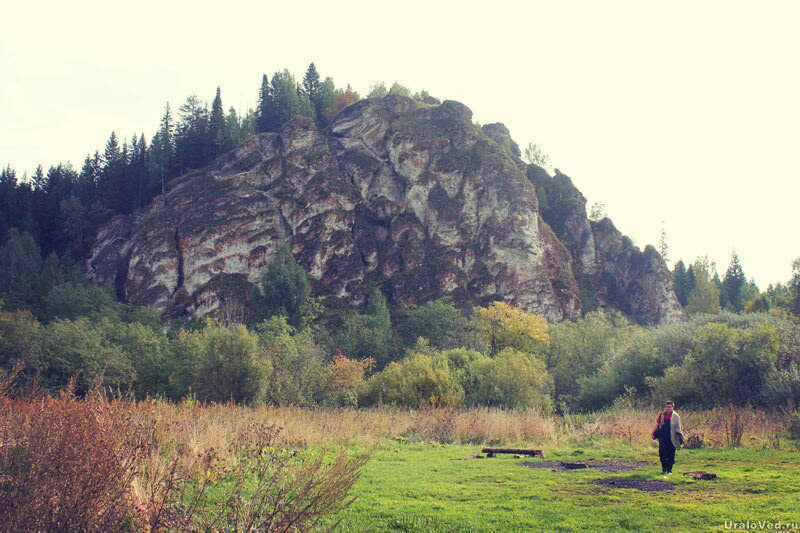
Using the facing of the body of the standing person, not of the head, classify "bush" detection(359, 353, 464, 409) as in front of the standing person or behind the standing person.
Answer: behind

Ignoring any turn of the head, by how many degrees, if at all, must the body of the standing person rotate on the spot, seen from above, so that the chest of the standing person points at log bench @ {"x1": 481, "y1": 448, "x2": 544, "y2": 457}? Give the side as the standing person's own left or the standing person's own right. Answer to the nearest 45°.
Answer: approximately 135° to the standing person's own right

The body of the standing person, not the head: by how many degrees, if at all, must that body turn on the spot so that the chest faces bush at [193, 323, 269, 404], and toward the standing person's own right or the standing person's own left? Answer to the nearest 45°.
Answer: approximately 135° to the standing person's own right

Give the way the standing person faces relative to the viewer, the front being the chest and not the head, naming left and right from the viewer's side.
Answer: facing the viewer

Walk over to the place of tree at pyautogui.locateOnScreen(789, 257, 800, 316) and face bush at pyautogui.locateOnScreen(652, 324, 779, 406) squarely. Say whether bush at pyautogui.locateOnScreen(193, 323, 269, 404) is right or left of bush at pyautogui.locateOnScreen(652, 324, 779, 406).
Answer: right

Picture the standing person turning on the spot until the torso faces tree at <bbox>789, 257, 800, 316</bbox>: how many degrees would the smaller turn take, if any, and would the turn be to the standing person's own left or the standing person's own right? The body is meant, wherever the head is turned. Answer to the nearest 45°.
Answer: approximately 180°

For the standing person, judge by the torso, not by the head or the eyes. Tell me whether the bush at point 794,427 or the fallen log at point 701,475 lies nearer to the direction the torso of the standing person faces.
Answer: the fallen log
